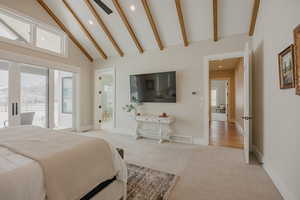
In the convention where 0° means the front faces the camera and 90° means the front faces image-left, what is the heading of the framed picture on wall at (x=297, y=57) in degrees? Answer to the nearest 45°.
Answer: approximately 90°

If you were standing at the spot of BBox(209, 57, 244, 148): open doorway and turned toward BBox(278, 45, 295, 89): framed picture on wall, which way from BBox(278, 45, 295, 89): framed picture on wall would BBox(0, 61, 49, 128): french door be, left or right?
right

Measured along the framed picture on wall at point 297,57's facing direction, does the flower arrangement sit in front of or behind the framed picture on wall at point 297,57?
in front

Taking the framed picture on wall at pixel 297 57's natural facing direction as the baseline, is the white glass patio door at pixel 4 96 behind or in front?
in front

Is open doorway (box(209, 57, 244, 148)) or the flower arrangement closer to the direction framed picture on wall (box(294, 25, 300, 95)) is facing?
the flower arrangement

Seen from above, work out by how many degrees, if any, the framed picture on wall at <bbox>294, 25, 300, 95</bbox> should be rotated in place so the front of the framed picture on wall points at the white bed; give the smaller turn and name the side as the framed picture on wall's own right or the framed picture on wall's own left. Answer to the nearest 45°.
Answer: approximately 45° to the framed picture on wall's own left

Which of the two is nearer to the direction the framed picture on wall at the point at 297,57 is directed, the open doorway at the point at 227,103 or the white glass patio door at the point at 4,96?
the white glass patio door

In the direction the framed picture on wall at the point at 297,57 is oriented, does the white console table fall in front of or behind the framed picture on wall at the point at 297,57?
in front

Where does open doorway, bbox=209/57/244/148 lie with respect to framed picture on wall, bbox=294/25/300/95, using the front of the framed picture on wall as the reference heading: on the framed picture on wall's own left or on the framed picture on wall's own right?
on the framed picture on wall's own right
